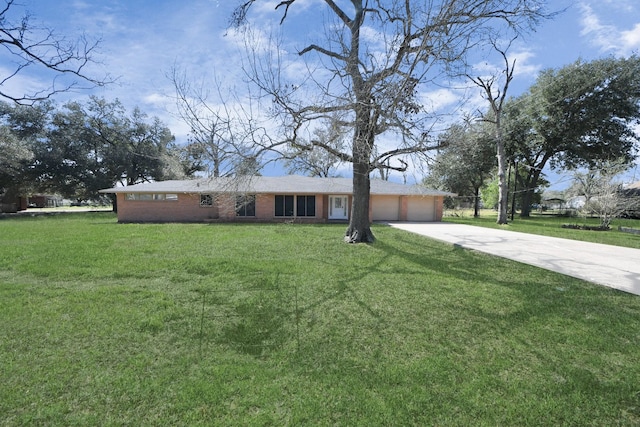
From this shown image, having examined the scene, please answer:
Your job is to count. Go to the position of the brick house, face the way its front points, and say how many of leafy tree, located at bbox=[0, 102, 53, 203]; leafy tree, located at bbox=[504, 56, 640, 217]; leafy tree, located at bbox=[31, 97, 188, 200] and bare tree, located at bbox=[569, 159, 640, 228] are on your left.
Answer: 2

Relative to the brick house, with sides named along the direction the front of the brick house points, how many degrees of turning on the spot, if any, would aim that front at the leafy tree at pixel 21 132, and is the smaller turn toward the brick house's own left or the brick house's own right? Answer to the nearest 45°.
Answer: approximately 135° to the brick house's own right

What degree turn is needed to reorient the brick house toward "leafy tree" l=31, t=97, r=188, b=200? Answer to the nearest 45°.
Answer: approximately 135° to its right

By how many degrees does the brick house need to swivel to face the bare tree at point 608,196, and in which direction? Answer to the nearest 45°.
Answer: approximately 90° to its left

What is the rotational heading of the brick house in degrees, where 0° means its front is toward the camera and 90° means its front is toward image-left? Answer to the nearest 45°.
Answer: approximately 0°

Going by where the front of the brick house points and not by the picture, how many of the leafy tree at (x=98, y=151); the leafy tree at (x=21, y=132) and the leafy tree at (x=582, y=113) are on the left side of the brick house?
1

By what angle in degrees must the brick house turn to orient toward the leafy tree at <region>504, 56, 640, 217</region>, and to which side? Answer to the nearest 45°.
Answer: approximately 90° to its left
